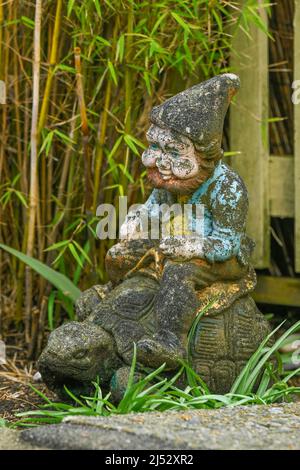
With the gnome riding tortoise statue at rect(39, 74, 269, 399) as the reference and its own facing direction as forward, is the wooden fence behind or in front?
behind

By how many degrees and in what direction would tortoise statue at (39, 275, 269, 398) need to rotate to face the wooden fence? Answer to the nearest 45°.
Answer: approximately 180°

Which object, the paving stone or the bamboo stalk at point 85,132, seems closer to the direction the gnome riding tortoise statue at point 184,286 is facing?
the paving stone

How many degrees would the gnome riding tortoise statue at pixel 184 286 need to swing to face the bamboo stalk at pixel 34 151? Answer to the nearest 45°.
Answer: approximately 90° to its right

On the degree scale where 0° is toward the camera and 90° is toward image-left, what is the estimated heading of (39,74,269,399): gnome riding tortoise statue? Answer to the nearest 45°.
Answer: approximately 45°

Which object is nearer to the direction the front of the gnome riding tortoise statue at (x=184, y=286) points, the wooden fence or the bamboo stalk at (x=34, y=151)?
the bamboo stalk
